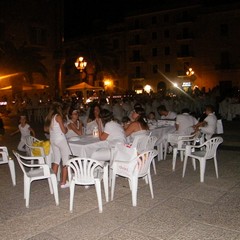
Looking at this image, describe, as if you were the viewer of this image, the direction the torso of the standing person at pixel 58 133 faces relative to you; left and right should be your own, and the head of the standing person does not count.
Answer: facing away from the viewer and to the right of the viewer

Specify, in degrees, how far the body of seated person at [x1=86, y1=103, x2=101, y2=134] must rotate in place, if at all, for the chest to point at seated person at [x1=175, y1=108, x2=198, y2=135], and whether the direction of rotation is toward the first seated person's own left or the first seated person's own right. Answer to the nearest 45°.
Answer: approximately 45° to the first seated person's own left

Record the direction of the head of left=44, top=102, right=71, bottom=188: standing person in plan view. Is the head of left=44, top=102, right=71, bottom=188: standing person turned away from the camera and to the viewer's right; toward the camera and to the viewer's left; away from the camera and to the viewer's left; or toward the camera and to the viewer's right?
away from the camera and to the viewer's right

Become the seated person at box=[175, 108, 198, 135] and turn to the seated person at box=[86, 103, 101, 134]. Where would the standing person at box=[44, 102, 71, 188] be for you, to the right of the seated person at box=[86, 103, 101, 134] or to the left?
left

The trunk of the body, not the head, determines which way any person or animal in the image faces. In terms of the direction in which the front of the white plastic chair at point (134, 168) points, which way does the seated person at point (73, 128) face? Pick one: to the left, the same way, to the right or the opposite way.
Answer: the opposite way

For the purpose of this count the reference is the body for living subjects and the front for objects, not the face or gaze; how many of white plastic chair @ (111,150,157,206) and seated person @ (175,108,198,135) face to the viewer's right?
0

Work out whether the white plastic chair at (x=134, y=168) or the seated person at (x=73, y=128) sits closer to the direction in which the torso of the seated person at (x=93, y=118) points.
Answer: the white plastic chair

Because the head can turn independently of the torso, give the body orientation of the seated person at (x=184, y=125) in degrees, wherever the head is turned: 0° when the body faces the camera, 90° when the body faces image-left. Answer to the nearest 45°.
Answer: approximately 180°

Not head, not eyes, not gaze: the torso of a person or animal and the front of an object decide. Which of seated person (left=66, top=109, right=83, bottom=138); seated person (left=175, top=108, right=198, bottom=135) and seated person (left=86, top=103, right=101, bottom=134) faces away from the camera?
seated person (left=175, top=108, right=198, bottom=135)
